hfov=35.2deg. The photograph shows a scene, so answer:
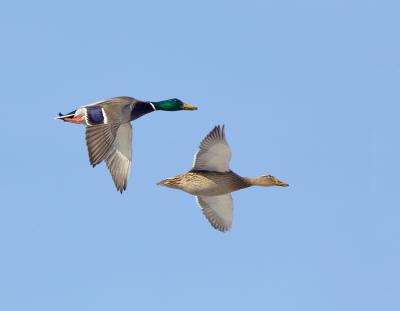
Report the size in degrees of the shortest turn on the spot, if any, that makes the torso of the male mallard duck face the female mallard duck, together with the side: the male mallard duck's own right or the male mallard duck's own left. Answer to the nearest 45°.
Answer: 0° — it already faces it

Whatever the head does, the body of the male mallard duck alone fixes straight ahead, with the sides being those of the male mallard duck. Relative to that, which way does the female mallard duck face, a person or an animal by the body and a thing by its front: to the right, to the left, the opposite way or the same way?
the same way

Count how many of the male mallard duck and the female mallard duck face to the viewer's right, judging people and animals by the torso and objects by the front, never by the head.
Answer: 2

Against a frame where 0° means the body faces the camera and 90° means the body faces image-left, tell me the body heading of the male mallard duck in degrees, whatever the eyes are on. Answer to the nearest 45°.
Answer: approximately 270°

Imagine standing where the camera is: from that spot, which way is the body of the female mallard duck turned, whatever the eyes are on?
to the viewer's right

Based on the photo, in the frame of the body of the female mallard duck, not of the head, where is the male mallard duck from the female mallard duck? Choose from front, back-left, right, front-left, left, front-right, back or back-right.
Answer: back
